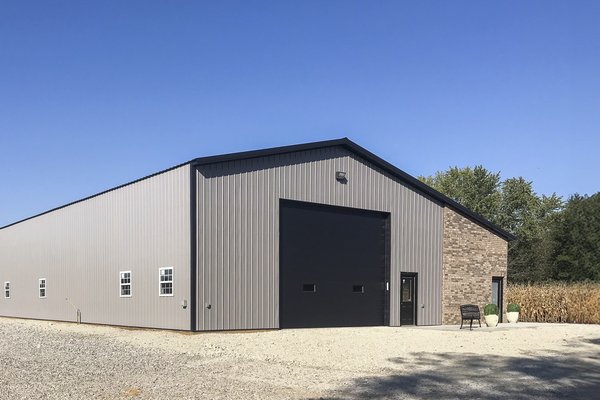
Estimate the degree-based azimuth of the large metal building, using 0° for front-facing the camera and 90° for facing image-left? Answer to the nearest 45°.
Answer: approximately 315°

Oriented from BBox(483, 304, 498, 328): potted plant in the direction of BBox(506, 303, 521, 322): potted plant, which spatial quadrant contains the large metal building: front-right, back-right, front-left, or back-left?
back-left

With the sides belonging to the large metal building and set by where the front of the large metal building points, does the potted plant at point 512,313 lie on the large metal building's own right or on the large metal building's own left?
on the large metal building's own left
